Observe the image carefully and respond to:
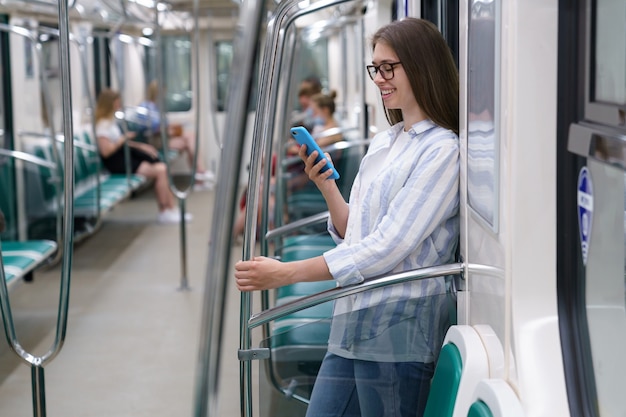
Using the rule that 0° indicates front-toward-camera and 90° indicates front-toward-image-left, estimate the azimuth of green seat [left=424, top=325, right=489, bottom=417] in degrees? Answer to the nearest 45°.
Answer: approximately 45°

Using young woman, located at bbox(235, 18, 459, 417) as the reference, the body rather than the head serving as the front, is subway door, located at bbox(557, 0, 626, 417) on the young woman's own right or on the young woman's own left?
on the young woman's own left

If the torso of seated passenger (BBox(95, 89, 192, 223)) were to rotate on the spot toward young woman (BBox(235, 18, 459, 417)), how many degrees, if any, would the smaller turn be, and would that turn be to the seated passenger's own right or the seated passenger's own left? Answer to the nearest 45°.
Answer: approximately 90° to the seated passenger's own right

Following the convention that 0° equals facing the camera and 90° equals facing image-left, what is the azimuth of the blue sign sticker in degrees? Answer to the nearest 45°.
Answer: approximately 45°

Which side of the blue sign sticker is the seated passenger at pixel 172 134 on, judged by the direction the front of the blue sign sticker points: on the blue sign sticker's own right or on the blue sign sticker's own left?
on the blue sign sticker's own right

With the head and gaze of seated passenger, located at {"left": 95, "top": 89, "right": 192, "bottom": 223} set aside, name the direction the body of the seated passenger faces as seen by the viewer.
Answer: to the viewer's right

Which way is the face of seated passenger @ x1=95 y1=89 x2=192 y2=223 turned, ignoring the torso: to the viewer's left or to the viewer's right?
to the viewer's right

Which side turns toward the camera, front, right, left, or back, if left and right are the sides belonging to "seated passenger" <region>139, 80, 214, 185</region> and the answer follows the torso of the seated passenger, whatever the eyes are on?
right
